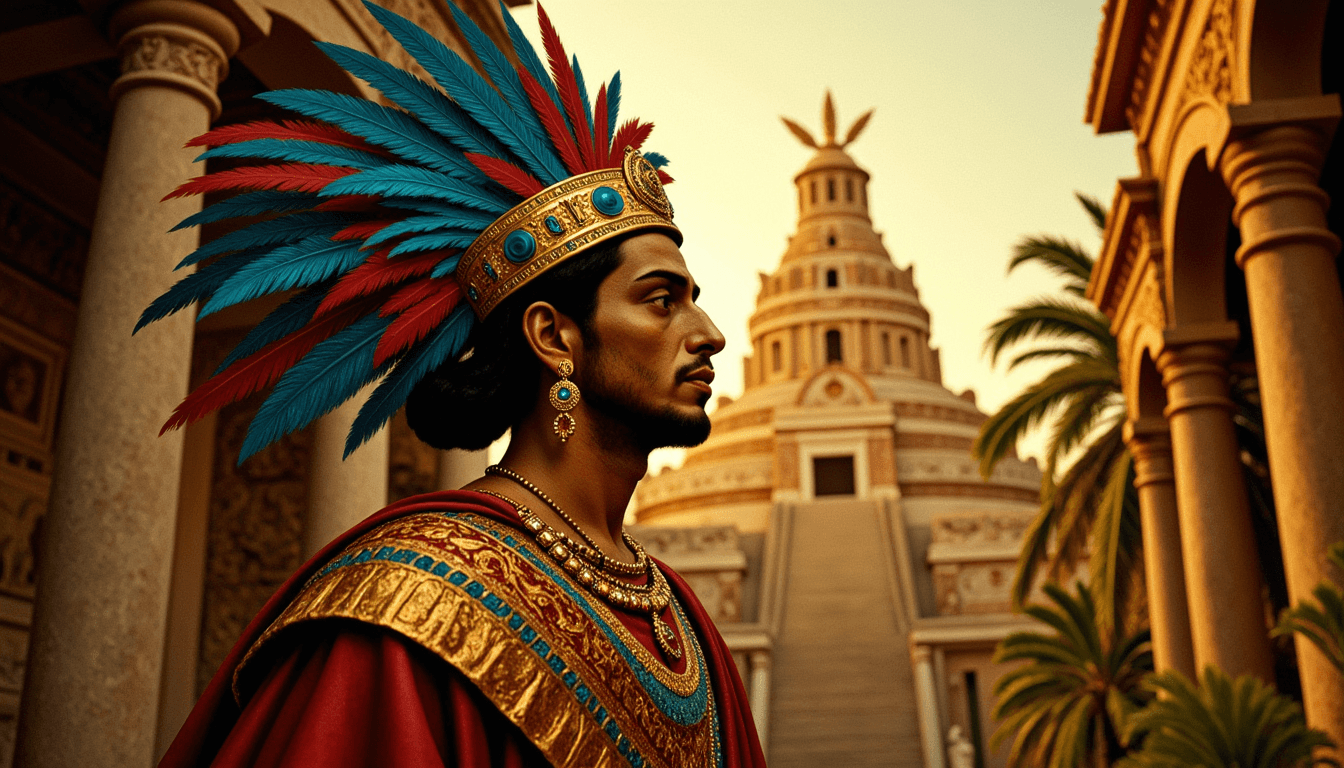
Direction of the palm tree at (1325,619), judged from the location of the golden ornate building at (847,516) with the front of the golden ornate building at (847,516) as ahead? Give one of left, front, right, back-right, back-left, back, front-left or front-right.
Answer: front

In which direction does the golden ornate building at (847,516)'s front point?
toward the camera

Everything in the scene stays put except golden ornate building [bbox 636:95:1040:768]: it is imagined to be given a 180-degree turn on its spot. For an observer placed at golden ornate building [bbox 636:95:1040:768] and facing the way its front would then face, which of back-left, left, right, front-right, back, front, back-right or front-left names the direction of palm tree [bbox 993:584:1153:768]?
back

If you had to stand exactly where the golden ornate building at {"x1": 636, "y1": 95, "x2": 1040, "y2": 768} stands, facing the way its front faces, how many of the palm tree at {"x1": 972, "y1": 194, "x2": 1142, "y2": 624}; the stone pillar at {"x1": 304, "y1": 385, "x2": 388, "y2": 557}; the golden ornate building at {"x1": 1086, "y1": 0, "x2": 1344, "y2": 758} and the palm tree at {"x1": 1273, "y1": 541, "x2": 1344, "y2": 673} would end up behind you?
0

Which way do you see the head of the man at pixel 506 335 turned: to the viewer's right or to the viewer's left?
to the viewer's right

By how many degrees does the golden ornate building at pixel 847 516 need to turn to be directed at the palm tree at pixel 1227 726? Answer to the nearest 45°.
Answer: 0° — it already faces it

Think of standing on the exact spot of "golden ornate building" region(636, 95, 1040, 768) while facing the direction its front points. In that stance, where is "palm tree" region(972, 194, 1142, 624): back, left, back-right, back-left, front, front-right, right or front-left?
front

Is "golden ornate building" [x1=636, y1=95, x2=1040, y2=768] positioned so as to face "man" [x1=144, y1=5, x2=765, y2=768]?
yes

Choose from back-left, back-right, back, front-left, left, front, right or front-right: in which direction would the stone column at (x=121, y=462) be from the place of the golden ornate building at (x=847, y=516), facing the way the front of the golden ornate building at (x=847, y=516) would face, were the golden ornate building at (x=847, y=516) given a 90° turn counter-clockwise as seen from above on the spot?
right

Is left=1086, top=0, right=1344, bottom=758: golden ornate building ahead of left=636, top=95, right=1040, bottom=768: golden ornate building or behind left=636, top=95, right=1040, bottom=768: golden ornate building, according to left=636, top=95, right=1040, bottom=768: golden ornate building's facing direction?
ahead
